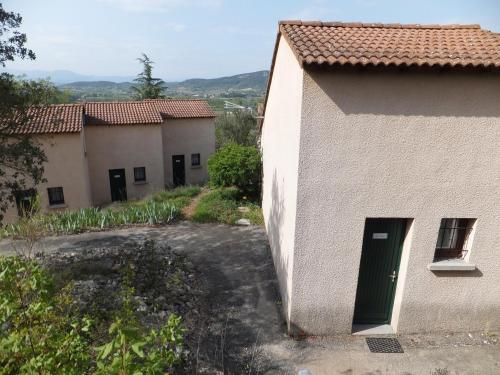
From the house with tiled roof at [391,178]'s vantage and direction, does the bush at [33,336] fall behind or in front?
in front

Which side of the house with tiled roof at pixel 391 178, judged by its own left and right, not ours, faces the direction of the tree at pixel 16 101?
right

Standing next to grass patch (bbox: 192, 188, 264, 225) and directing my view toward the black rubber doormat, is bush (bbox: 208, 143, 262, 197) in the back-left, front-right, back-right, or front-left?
back-left

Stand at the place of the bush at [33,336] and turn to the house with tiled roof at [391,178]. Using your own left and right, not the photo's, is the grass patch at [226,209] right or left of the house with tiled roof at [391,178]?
left

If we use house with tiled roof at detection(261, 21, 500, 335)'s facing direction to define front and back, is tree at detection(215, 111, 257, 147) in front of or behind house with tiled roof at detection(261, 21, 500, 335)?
behind

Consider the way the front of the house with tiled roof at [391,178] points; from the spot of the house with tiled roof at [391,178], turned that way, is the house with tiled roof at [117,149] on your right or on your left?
on your right

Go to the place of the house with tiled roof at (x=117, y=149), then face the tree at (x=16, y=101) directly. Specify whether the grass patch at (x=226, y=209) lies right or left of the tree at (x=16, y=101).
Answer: left

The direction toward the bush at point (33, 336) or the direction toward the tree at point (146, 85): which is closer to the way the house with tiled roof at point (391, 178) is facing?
the bush

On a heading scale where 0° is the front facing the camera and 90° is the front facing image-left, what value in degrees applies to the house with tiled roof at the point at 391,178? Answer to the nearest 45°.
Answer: approximately 0°
